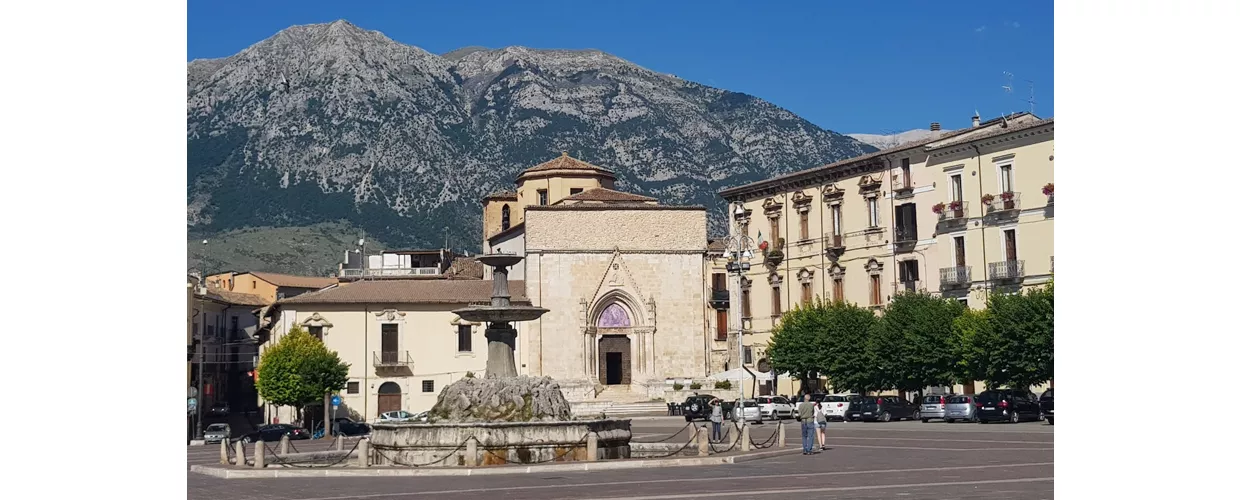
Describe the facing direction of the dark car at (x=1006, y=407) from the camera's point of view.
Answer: facing away from the viewer and to the right of the viewer

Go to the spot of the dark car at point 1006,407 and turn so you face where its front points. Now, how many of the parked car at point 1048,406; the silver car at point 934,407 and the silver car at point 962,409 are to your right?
1

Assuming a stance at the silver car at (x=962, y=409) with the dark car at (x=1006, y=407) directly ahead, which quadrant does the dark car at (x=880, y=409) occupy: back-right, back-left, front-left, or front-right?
back-left

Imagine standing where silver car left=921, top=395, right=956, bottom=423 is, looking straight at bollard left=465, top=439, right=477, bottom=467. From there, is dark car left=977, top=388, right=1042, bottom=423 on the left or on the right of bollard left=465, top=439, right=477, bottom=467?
left

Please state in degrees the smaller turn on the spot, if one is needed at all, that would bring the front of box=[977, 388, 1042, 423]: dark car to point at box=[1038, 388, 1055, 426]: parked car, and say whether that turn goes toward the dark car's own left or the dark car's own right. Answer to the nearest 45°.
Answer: approximately 90° to the dark car's own right

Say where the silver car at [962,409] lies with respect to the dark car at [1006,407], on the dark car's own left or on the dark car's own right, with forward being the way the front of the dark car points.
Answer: on the dark car's own left

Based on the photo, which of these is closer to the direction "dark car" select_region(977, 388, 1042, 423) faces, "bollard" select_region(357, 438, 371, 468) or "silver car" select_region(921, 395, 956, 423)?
the silver car

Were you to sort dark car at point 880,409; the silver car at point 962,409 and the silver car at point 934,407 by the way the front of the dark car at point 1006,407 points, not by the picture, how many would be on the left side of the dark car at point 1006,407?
3

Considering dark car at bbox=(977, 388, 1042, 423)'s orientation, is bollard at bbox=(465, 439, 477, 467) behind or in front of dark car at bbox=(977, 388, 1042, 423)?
behind

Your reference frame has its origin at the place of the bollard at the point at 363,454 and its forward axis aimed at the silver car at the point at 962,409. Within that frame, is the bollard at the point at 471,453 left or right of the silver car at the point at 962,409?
right

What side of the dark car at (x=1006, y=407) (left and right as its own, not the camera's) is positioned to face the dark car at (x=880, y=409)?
left

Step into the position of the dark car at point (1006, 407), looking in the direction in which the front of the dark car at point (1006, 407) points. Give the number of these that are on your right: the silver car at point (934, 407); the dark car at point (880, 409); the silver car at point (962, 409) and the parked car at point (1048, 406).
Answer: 1

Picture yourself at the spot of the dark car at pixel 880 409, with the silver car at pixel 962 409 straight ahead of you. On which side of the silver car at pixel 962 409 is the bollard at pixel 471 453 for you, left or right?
right

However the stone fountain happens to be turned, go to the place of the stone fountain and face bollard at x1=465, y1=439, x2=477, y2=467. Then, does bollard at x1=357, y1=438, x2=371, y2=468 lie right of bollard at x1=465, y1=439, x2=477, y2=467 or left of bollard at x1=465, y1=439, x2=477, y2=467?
right

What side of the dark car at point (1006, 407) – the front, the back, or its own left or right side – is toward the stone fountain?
back

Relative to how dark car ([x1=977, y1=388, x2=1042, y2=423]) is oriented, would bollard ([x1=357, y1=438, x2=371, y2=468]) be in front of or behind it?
behind

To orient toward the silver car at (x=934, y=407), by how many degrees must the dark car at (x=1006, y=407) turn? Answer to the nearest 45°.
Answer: approximately 90° to its left

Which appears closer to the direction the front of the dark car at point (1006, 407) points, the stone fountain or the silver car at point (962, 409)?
the silver car
